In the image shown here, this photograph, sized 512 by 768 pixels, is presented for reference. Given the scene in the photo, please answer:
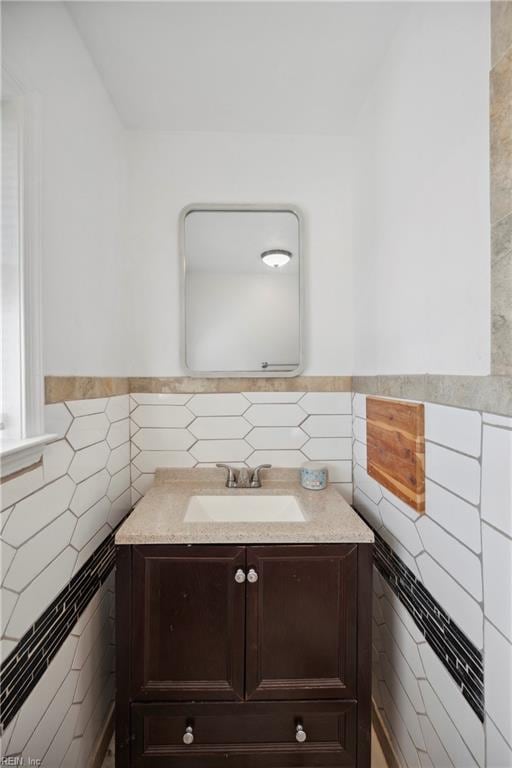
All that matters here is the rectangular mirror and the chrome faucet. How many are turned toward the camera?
2

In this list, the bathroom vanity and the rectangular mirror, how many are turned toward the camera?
2

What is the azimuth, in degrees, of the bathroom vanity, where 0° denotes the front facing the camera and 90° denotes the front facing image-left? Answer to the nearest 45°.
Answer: approximately 0°

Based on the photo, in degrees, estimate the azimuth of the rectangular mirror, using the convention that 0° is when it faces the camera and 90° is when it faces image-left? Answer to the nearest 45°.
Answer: approximately 0°
